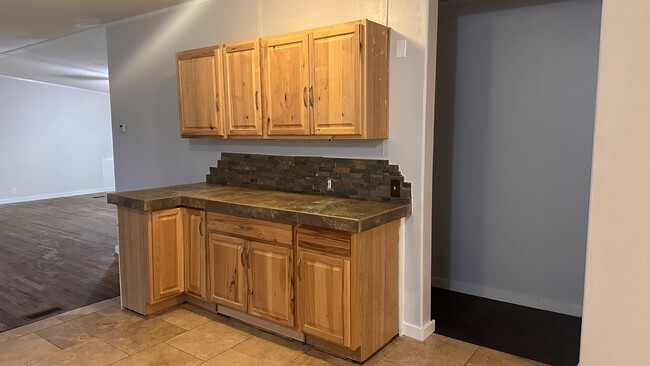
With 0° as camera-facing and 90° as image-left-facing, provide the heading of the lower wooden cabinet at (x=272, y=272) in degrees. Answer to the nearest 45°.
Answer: approximately 45°

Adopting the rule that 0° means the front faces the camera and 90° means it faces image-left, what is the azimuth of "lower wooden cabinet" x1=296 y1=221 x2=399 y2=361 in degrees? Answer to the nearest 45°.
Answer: approximately 45°

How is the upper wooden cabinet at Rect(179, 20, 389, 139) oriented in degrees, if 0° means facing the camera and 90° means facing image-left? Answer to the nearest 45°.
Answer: approximately 45°
